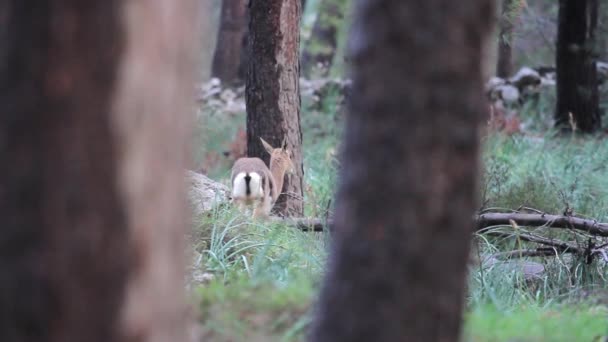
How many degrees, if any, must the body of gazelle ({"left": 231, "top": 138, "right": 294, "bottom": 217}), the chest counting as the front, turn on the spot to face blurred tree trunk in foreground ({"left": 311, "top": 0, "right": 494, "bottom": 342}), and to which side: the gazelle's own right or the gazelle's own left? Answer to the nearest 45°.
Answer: approximately 135° to the gazelle's own right

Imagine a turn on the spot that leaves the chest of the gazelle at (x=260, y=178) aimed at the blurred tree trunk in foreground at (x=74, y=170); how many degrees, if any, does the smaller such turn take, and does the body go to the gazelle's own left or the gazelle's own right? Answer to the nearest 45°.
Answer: approximately 135° to the gazelle's own right

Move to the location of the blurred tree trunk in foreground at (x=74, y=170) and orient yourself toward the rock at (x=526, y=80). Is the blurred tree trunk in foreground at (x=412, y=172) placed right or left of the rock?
right

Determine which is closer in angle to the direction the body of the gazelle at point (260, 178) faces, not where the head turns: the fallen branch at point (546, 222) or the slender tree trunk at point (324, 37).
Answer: the slender tree trunk

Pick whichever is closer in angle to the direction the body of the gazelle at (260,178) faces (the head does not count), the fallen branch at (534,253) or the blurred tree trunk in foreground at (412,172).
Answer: the fallen branch

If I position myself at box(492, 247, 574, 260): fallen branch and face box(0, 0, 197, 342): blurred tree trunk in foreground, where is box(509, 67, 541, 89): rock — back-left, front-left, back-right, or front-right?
back-right

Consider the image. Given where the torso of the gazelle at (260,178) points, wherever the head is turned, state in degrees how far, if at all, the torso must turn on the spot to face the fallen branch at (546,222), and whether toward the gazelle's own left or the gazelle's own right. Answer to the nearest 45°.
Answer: approximately 90° to the gazelle's own right

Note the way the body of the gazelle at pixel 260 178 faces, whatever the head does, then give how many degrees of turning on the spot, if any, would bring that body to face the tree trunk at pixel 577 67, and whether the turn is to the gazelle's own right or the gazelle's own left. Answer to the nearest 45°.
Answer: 0° — it already faces it

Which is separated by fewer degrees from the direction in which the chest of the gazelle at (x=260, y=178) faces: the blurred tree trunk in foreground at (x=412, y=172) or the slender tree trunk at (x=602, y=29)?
the slender tree trunk

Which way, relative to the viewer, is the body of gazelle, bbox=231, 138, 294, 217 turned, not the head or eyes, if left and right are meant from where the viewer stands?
facing away from the viewer and to the right of the viewer

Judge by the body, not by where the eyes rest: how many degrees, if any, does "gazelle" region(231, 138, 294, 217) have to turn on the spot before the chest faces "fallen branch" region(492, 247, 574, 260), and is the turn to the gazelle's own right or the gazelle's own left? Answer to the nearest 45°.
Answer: approximately 90° to the gazelle's own right

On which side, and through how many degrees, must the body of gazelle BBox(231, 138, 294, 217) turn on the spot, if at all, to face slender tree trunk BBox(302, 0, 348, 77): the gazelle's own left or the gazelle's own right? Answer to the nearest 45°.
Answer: approximately 45° to the gazelle's own left

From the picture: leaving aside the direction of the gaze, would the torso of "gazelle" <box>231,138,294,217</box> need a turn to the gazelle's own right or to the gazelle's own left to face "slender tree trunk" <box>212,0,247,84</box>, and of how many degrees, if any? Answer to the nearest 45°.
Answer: approximately 45° to the gazelle's own left
